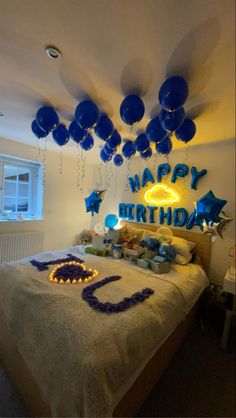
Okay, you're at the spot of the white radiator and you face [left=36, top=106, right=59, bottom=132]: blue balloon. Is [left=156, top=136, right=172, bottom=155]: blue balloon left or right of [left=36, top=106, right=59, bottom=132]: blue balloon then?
left

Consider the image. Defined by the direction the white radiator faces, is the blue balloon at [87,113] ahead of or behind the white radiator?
ahead

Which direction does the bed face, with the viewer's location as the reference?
facing the viewer and to the left of the viewer

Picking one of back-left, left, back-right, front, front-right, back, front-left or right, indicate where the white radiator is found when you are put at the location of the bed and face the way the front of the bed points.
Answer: right

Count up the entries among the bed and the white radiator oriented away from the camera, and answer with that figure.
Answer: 0

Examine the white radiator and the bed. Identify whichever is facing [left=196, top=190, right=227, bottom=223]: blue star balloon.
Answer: the white radiator

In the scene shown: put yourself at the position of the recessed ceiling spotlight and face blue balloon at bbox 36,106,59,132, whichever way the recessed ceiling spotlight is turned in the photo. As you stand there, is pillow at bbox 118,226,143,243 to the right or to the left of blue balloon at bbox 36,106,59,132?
right

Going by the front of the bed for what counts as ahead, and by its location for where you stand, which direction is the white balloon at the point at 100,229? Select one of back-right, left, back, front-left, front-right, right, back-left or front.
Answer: back-right

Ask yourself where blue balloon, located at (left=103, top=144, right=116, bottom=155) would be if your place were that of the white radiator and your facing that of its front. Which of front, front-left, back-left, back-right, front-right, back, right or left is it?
front

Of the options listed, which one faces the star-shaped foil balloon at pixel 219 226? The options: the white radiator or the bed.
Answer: the white radiator

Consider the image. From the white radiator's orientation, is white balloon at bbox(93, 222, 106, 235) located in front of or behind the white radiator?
in front

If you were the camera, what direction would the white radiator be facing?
facing the viewer and to the right of the viewer

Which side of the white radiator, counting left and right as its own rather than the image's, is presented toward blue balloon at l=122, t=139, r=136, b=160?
front
